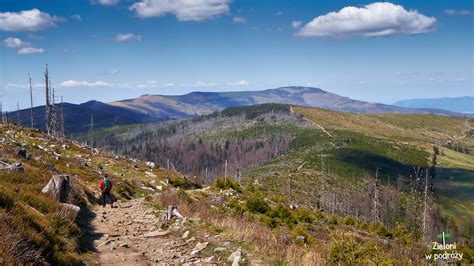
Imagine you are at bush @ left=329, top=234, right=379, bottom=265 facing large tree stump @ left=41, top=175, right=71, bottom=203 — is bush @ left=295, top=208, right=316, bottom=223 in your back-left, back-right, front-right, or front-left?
front-right

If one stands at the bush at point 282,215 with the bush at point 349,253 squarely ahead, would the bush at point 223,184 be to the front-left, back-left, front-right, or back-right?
back-right

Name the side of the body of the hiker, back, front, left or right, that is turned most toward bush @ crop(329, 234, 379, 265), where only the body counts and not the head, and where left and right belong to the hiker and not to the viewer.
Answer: back

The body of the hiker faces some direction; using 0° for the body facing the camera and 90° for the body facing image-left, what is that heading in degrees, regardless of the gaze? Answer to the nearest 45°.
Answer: approximately 180°

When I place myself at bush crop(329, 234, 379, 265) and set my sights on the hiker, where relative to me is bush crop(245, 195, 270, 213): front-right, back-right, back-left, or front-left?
front-right

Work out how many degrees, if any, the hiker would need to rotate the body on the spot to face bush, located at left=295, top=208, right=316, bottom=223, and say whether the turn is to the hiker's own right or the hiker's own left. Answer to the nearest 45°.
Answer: approximately 45° to the hiker's own right

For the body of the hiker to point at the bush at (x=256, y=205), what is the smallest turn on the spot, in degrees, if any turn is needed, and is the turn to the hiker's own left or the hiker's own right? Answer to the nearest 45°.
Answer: approximately 45° to the hiker's own right

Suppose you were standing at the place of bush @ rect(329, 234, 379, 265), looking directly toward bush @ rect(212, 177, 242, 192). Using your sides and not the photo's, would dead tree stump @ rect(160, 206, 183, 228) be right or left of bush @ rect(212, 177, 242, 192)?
left

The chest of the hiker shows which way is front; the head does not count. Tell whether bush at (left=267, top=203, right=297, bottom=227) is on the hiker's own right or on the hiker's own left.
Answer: on the hiker's own right

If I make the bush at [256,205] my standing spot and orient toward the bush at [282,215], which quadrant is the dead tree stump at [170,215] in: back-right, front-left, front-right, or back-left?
back-right
